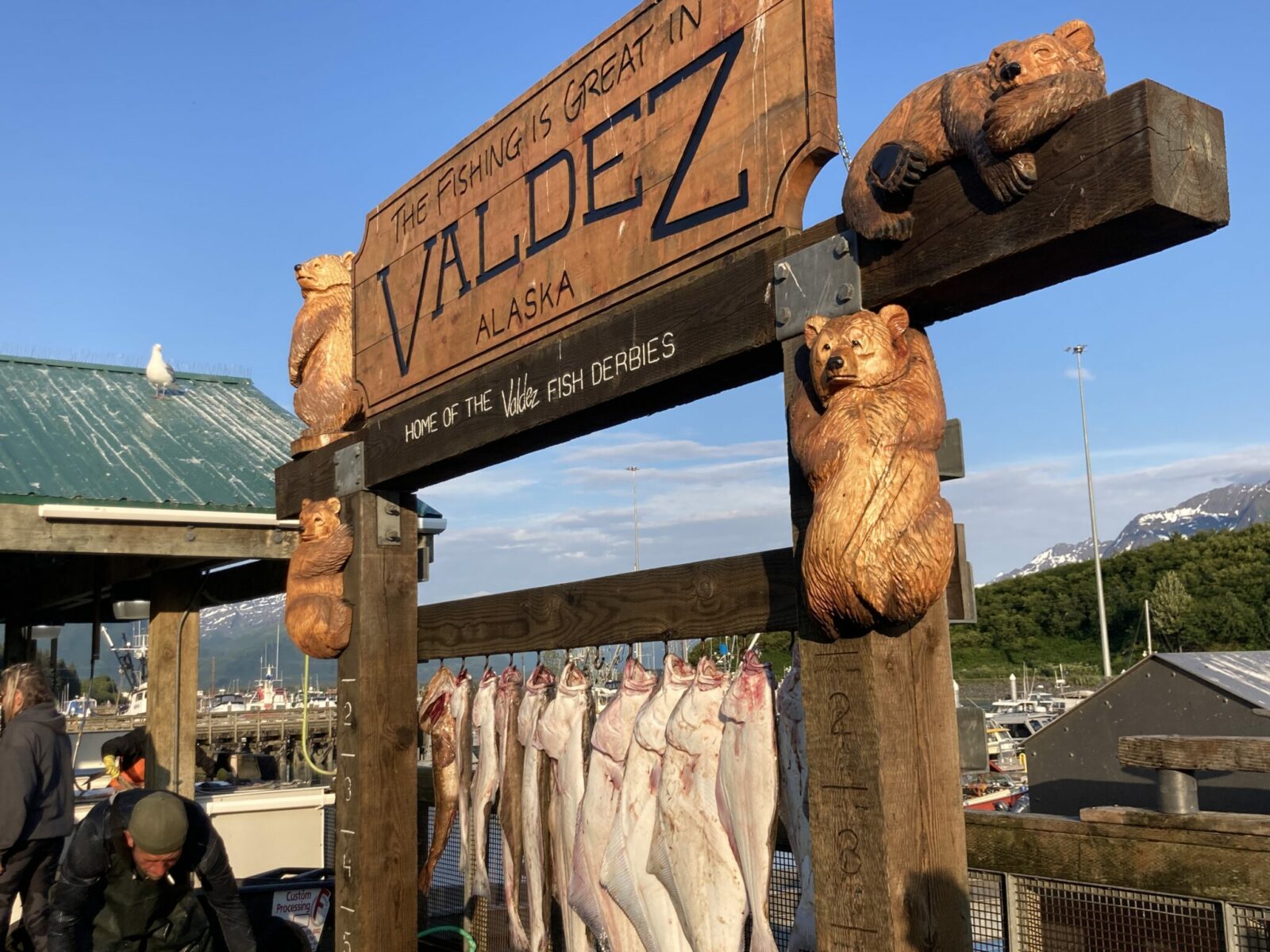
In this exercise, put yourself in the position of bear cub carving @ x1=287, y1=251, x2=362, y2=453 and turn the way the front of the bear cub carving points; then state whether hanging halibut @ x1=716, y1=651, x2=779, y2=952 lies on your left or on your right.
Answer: on your left

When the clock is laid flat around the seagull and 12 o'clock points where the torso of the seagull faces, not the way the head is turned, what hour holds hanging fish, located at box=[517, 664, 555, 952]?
The hanging fish is roughly at 10 o'clock from the seagull.

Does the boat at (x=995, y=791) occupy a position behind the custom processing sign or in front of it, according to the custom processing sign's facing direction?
behind

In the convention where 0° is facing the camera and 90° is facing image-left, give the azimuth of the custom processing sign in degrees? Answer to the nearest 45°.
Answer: approximately 0°

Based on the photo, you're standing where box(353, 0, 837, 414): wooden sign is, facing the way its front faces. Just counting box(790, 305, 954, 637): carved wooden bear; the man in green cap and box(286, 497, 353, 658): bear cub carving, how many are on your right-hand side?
2

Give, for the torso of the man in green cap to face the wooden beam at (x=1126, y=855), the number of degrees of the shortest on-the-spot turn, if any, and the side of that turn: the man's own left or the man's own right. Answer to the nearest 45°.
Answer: approximately 45° to the man's own left

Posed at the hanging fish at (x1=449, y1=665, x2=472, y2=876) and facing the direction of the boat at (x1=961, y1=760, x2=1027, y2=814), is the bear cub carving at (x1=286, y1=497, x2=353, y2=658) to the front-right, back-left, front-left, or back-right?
back-left

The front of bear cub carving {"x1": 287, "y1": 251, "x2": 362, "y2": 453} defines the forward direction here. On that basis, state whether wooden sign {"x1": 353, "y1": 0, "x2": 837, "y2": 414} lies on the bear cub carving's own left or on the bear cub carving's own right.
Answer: on the bear cub carving's own left

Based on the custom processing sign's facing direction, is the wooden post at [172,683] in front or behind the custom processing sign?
behind

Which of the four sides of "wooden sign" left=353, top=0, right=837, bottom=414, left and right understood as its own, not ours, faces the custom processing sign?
right

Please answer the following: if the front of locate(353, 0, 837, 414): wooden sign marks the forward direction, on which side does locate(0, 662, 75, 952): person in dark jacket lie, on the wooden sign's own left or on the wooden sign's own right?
on the wooden sign's own right
